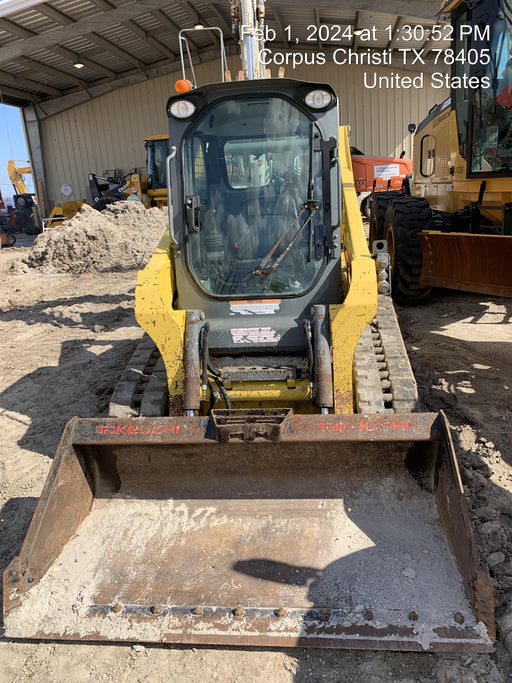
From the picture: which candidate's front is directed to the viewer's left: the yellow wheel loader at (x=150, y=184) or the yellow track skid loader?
the yellow wheel loader

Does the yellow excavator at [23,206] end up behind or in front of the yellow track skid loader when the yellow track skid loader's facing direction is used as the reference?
behind

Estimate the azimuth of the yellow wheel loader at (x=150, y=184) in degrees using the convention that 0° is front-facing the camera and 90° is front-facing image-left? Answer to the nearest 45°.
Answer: approximately 90°

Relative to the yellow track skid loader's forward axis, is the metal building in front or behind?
behind

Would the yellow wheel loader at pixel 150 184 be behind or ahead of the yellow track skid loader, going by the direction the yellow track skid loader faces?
behind

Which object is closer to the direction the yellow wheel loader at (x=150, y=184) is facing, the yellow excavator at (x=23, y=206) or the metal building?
the yellow excavator

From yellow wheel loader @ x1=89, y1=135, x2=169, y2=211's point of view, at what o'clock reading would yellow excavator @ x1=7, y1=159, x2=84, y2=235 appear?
yellow excavator @ x1=7, y1=159, x2=84, y2=235 is roughly at 2 o'clock from yellow wheel loader @ x1=89, y1=135, x2=169, y2=211.

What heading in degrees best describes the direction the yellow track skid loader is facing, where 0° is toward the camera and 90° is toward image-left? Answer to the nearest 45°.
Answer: approximately 0°
